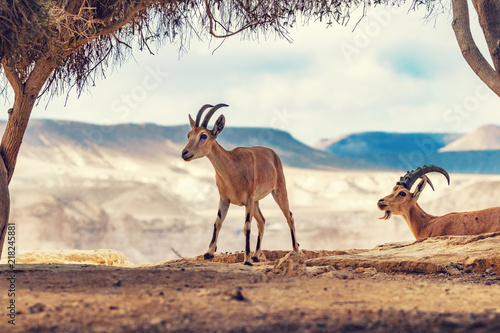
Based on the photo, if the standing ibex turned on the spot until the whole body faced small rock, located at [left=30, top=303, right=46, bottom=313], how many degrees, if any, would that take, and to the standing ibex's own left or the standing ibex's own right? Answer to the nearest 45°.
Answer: approximately 45° to the standing ibex's own left

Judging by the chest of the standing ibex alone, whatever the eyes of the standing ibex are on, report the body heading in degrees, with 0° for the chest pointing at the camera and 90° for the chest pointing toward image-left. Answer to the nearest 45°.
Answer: approximately 45°

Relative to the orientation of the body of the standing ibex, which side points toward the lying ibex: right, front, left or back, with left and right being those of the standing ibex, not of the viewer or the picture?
back

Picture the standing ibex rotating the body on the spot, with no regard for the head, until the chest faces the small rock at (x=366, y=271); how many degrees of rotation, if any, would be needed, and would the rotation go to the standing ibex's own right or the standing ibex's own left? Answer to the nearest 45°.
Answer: approximately 135° to the standing ibex's own left

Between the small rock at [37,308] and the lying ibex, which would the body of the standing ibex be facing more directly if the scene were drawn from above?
the small rock

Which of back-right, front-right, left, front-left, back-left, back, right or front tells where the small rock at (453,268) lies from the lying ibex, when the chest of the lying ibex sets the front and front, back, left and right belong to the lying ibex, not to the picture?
left

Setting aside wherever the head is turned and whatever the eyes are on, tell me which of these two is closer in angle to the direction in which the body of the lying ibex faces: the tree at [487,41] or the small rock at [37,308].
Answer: the small rock

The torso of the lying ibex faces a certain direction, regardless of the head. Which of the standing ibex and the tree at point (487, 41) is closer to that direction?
the standing ibex

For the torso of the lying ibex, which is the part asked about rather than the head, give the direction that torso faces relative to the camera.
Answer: to the viewer's left

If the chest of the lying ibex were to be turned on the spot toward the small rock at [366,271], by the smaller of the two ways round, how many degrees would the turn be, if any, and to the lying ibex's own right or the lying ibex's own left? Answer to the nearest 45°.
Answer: approximately 90° to the lying ibex's own left

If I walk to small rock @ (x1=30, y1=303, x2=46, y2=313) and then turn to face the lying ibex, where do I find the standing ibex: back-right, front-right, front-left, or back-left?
front-left

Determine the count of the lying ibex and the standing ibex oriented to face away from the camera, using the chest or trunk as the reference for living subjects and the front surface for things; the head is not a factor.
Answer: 0

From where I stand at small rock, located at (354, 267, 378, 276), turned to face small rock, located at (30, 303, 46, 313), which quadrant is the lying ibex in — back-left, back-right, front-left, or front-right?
back-right

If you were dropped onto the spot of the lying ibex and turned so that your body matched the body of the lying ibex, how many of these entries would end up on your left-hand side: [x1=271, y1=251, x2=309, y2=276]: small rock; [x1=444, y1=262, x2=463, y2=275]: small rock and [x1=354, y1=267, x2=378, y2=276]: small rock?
3

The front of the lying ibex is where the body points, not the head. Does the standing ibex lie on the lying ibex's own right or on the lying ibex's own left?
on the lying ibex's own left

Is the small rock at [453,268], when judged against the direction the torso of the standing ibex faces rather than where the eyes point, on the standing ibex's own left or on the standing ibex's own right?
on the standing ibex's own left
